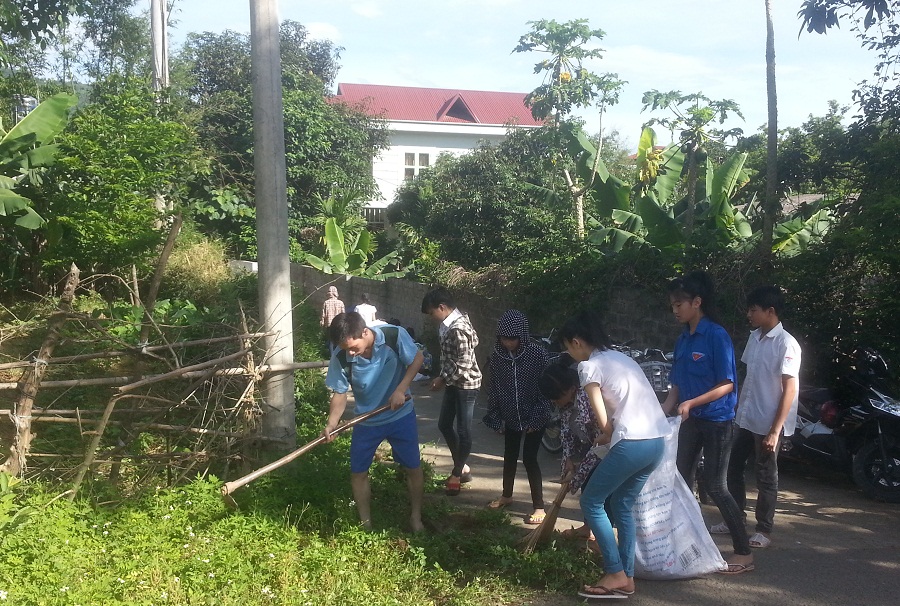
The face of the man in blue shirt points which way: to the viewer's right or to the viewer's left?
to the viewer's left

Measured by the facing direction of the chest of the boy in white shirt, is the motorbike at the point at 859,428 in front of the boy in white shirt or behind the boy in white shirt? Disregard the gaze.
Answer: behind

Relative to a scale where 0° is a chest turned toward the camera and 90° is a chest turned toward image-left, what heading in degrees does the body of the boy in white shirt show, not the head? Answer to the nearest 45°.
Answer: approximately 45°

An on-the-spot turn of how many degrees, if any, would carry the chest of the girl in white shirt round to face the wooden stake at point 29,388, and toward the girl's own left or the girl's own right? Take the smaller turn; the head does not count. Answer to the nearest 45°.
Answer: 0° — they already face it

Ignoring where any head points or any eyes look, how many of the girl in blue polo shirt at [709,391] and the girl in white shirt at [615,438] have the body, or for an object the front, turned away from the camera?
0

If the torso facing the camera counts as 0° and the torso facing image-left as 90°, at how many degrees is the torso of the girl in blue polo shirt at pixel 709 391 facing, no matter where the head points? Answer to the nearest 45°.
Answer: approximately 45°

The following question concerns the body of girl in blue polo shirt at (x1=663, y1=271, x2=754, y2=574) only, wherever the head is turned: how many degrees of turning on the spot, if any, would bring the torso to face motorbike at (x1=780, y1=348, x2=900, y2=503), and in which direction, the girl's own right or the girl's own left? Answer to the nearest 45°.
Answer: approximately 180°

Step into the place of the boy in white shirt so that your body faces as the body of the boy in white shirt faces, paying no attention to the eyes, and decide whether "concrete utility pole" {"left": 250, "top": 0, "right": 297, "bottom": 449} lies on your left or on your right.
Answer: on your right

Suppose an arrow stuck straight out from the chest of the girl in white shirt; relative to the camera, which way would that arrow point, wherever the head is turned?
to the viewer's left

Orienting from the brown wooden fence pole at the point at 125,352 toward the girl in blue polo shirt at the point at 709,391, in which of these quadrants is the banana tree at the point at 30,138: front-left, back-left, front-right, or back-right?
back-left

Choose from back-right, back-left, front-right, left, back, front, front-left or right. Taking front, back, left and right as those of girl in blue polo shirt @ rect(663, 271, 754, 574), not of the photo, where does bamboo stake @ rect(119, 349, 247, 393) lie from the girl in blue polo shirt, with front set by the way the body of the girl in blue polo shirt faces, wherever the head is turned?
front-right
